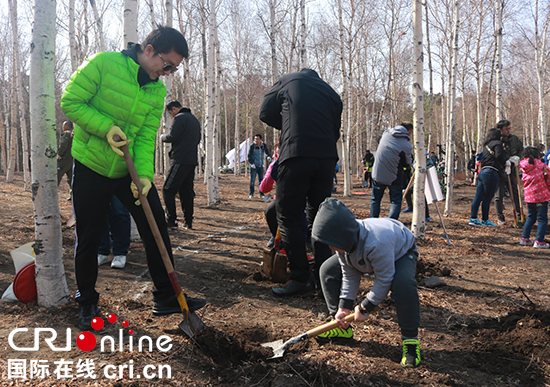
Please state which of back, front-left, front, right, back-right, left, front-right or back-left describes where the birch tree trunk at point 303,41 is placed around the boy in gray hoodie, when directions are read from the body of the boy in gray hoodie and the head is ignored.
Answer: back-right

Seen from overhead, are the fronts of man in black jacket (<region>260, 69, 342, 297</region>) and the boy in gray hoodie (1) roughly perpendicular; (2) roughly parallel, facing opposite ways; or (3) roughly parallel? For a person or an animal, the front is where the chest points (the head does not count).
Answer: roughly perpendicular

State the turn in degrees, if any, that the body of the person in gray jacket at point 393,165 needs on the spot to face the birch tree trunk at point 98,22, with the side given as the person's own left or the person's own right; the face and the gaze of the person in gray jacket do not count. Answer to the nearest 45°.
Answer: approximately 90° to the person's own left

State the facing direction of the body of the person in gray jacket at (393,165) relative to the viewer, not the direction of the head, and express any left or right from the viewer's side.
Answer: facing away from the viewer and to the right of the viewer

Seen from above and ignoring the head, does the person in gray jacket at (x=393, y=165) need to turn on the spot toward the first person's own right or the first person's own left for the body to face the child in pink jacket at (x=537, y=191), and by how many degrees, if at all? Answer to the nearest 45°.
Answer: approximately 45° to the first person's own right

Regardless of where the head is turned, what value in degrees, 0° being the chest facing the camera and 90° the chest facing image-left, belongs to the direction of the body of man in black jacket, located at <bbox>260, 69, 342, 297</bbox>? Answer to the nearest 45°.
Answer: approximately 135°

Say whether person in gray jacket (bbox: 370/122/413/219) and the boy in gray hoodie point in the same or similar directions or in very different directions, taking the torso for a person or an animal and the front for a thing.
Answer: very different directions

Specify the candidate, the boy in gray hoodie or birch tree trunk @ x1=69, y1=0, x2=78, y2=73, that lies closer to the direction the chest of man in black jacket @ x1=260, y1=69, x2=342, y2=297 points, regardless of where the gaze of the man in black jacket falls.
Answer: the birch tree trunk

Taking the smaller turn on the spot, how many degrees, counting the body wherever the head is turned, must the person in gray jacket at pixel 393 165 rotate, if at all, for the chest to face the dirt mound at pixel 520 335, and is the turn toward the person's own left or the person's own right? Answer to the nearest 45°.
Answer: approximately 135° to the person's own right

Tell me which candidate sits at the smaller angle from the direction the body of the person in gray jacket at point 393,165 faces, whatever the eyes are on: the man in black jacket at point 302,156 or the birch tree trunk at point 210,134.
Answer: the birch tree trunk

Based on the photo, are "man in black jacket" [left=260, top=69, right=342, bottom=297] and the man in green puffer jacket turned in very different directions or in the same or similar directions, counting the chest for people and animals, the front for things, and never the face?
very different directions
